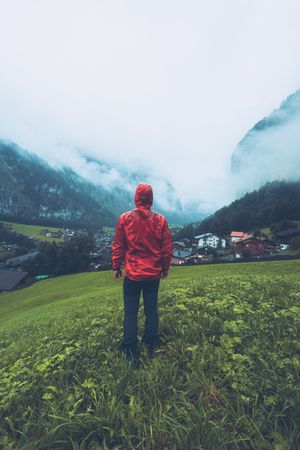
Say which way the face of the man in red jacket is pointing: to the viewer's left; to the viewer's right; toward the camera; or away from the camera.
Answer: away from the camera

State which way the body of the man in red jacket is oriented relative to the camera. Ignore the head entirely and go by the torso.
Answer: away from the camera
